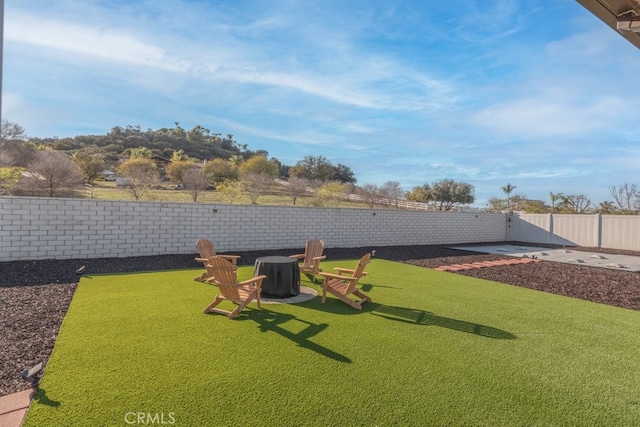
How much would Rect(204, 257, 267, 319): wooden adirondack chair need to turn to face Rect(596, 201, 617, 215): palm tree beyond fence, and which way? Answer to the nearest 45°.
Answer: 0° — it already faces it

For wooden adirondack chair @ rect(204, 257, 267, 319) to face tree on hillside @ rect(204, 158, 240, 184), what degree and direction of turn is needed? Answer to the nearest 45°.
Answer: approximately 45° to its left

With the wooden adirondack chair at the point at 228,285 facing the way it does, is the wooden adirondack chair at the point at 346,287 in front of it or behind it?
in front

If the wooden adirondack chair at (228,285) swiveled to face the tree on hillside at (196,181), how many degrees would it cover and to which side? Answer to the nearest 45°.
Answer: approximately 45° to its left

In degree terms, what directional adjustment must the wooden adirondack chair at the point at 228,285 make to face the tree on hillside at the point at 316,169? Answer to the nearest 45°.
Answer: approximately 45° to its left

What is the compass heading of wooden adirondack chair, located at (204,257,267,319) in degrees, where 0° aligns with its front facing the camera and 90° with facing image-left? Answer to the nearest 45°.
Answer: approximately 225°

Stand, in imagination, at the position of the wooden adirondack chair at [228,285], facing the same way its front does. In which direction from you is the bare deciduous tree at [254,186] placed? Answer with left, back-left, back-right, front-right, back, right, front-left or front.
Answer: front-left

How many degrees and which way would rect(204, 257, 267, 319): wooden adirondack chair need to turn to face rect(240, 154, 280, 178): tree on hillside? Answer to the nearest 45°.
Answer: approximately 45° to its left

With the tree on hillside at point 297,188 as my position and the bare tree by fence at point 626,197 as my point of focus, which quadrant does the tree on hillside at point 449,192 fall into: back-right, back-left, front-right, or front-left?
front-left

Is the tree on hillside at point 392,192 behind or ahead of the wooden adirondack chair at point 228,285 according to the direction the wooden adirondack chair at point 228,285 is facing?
ahead
